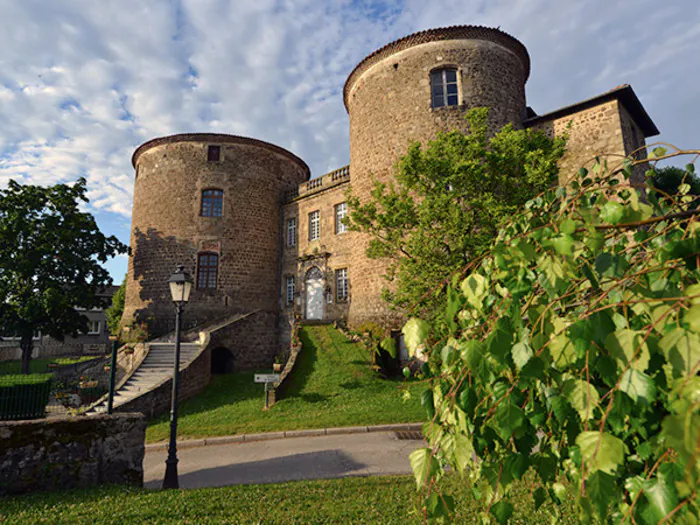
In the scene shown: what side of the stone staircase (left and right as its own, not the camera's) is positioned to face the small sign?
left

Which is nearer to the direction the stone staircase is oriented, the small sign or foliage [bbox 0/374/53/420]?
the foliage

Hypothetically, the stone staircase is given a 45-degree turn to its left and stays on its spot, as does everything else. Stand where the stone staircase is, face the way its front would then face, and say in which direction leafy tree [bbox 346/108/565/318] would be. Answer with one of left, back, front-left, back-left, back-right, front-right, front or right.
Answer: front-left

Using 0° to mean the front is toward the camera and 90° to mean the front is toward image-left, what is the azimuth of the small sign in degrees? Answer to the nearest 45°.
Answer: approximately 0°

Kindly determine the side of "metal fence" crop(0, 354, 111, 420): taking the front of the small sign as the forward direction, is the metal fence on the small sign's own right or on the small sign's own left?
on the small sign's own right

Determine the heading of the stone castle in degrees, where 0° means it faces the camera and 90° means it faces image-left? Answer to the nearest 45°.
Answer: approximately 45°

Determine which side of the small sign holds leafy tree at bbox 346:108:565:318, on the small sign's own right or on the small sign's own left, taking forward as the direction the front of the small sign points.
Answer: on the small sign's own left

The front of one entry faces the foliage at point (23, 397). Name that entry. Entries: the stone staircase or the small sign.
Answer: the stone staircase

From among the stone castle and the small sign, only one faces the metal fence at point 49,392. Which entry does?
the stone castle
